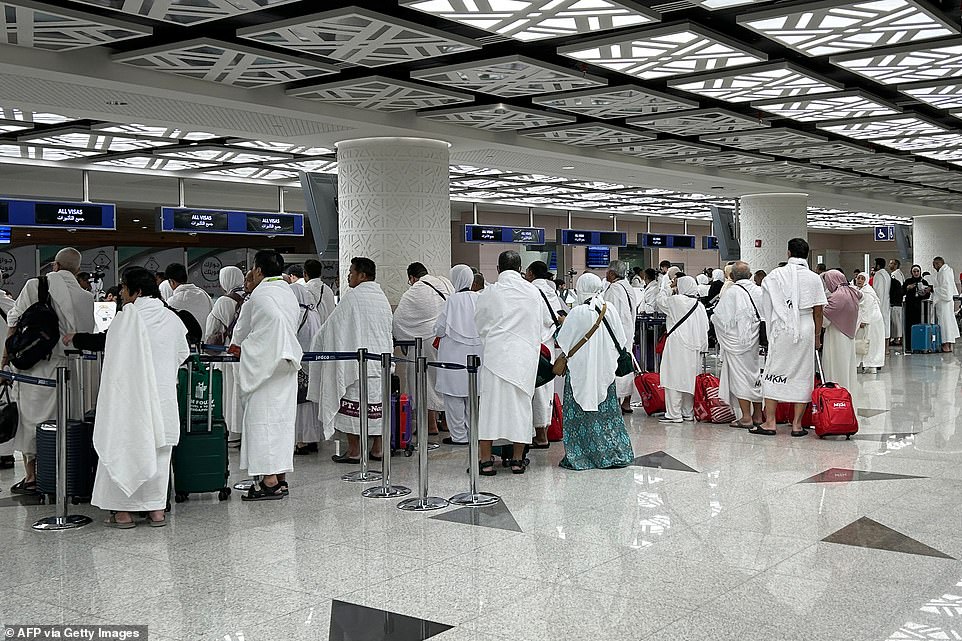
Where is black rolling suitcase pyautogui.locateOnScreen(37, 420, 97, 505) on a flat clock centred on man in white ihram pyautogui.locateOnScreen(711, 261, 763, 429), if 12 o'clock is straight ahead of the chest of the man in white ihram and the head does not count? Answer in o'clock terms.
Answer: The black rolling suitcase is roughly at 9 o'clock from the man in white ihram.

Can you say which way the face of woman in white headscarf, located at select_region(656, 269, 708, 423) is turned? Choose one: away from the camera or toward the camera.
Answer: away from the camera

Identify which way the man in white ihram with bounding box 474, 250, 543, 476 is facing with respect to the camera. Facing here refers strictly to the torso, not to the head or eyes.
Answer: away from the camera

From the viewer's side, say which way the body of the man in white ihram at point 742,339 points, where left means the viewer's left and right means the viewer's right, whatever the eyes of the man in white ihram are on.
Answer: facing away from the viewer and to the left of the viewer

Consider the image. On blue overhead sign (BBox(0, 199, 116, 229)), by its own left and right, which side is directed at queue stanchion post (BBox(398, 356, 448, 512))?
front

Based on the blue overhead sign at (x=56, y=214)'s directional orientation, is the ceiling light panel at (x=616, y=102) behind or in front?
in front

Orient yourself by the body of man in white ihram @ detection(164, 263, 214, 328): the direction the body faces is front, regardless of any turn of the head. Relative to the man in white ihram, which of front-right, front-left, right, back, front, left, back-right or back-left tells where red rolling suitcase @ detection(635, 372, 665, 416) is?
back-right

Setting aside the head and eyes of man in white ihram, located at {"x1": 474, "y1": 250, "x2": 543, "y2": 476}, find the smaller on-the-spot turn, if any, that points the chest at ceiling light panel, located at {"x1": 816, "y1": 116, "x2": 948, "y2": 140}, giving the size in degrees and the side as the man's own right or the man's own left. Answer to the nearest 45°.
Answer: approximately 45° to the man's own right

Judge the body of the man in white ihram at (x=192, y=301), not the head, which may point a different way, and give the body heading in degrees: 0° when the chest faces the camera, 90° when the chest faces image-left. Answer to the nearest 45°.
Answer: approximately 135°

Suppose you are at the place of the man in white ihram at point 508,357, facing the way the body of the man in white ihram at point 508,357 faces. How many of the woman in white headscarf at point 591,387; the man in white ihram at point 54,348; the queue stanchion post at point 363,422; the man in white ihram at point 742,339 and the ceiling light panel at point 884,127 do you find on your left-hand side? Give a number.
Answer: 2

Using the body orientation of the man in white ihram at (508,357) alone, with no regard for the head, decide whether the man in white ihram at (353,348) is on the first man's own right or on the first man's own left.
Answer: on the first man's own left
